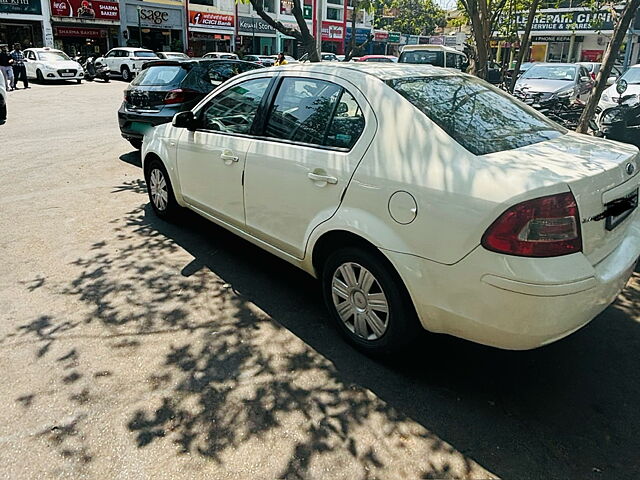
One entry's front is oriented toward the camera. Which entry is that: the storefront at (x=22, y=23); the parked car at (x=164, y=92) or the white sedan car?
the storefront

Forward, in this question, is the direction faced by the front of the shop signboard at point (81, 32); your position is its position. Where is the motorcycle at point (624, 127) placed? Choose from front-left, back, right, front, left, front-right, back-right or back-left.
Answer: front

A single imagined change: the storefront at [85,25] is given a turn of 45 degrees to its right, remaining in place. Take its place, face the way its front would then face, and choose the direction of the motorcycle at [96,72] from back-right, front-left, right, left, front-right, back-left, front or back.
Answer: front-left

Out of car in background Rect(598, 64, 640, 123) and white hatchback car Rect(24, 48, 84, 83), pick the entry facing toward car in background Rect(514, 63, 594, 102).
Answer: the white hatchback car

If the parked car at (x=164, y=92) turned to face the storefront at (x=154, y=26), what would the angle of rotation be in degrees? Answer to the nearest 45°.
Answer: approximately 45° to its left

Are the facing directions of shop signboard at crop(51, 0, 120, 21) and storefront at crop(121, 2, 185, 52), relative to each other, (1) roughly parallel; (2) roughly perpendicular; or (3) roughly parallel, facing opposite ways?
roughly parallel

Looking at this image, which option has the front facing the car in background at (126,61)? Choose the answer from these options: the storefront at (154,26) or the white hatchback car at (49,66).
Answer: the storefront

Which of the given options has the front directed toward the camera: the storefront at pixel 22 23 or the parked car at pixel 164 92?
the storefront

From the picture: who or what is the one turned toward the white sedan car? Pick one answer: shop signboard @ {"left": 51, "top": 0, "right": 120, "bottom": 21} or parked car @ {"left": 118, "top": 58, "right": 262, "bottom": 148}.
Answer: the shop signboard

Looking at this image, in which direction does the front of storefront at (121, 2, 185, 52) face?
toward the camera

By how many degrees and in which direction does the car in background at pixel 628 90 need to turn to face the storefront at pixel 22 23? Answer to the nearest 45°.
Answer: approximately 45° to its right

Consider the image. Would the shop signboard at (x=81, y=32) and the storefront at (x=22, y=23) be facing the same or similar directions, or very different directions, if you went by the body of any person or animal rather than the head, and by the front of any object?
same or similar directions

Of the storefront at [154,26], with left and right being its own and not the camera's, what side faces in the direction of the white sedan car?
front

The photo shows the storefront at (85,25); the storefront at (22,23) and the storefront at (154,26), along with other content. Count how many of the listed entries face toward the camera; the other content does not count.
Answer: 3

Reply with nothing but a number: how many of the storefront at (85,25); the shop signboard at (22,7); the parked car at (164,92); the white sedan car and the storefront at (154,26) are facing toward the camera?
3

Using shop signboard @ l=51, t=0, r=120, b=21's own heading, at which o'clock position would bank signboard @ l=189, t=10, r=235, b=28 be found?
bank signboard @ l=189, t=10, r=235, b=28 is roughly at 8 o'clock from shop signboard @ l=51, t=0, r=120, b=21.

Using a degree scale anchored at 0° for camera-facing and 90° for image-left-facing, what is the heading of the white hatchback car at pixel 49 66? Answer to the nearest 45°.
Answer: approximately 315°
